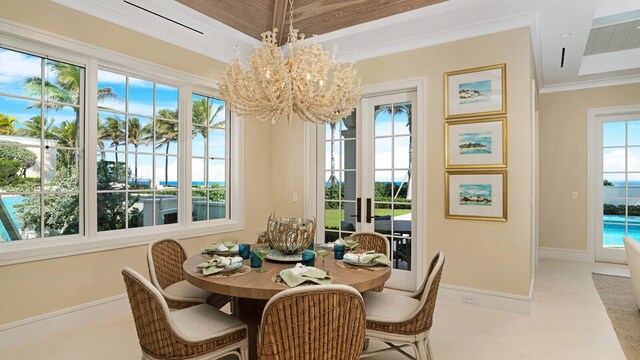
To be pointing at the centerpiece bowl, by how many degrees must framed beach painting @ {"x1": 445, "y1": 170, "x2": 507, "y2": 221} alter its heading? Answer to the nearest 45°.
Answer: approximately 45° to its right

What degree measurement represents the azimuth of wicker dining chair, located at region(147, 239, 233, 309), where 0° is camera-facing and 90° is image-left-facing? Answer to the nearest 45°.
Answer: approximately 315°

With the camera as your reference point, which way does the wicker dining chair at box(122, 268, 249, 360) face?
facing away from the viewer and to the right of the viewer

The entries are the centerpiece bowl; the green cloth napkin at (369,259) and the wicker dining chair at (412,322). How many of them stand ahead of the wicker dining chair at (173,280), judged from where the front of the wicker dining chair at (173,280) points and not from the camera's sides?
3

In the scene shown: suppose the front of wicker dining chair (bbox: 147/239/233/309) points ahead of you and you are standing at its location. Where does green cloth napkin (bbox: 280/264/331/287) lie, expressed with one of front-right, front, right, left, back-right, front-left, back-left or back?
front

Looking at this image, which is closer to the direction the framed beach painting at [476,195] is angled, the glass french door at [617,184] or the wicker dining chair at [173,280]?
the wicker dining chair

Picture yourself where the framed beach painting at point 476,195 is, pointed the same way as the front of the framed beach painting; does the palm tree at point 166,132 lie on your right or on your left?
on your right

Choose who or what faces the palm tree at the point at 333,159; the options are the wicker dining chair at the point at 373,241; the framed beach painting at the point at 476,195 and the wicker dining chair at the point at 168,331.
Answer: the wicker dining chair at the point at 168,331

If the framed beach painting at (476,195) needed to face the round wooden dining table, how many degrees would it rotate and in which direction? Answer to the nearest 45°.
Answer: approximately 45° to its right

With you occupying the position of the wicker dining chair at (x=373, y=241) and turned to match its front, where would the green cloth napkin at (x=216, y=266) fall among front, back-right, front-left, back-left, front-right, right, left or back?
front

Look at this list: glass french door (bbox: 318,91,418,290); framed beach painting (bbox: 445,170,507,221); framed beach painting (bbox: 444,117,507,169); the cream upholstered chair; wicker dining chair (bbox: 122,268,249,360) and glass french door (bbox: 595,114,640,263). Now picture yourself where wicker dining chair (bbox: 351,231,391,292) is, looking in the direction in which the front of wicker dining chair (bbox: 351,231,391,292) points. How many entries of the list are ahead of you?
1

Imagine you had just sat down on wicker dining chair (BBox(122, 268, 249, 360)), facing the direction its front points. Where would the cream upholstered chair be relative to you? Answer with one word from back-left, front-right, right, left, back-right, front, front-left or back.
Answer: front-right

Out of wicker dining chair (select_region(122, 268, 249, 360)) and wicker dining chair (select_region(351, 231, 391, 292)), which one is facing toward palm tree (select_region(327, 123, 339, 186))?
wicker dining chair (select_region(122, 268, 249, 360))

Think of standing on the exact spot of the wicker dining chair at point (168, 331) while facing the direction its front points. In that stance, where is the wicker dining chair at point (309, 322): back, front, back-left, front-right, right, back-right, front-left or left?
right
